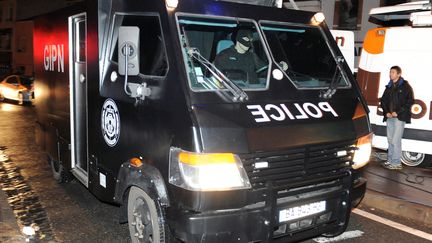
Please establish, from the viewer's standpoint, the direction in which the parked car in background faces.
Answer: facing the viewer and to the right of the viewer

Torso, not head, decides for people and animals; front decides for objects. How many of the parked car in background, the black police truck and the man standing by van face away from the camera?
0

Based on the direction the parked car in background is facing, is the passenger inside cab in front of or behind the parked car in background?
in front

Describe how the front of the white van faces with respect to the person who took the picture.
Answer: facing to the right of the viewer

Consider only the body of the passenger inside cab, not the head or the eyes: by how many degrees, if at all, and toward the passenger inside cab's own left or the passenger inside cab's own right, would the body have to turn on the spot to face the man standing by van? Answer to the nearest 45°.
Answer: approximately 90° to the passenger inside cab's own left

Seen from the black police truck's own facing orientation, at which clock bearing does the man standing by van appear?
The man standing by van is roughly at 9 o'clock from the black police truck.

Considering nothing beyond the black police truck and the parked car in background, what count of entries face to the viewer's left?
0

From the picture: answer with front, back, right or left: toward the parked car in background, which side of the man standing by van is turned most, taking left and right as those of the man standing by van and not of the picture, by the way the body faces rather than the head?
right
